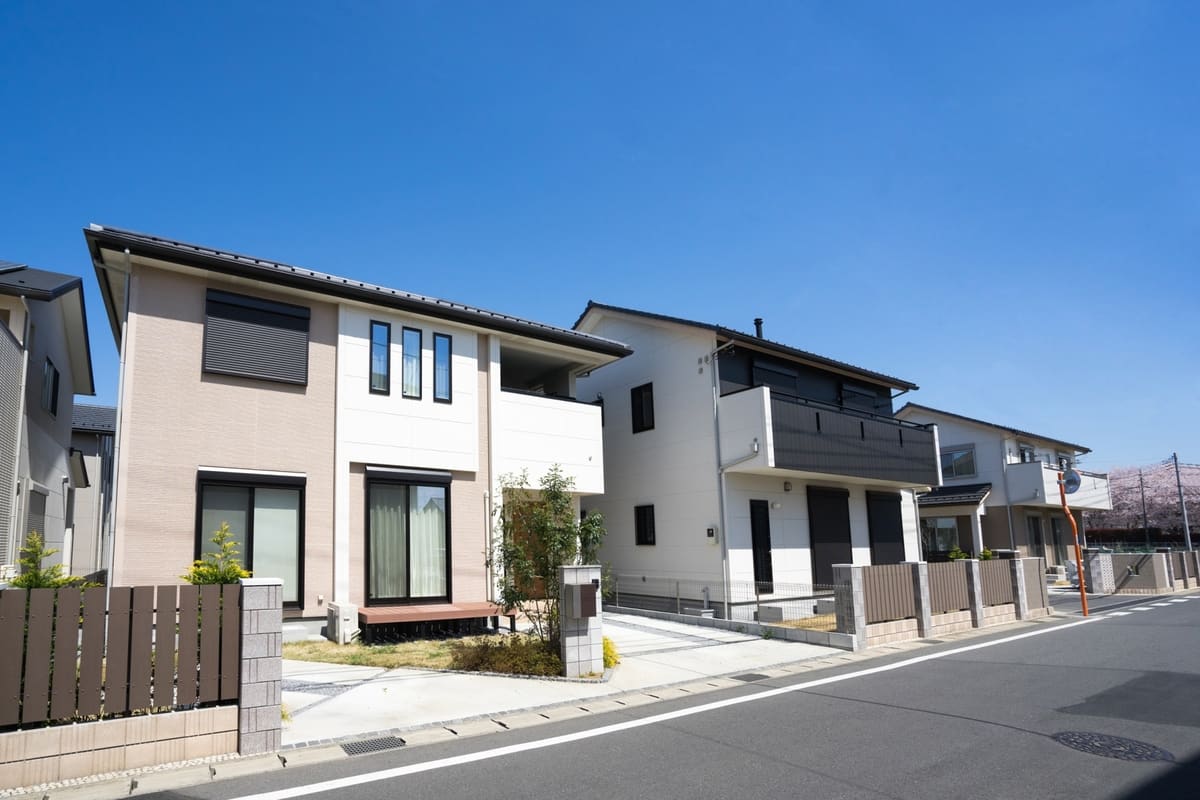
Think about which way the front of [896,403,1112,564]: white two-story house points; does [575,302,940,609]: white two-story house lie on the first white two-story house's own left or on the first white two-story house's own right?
on the first white two-story house's own right

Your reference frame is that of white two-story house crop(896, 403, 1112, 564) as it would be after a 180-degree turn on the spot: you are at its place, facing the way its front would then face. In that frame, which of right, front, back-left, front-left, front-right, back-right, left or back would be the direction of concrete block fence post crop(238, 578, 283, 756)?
back-left

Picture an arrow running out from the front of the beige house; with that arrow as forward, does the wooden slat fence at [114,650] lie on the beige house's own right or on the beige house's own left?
on the beige house's own right

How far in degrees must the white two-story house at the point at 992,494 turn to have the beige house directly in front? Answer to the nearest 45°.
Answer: approximately 45° to its right

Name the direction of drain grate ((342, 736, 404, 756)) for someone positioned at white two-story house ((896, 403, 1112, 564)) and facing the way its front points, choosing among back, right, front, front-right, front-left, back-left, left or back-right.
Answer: front-right

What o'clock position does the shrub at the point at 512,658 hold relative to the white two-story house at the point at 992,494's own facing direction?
The shrub is roughly at 2 o'clock from the white two-story house.

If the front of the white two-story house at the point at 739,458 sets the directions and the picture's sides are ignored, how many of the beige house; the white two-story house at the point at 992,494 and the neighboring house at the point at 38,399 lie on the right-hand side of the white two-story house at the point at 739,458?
2

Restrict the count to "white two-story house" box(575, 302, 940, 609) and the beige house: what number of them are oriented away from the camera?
0

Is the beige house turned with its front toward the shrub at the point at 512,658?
yes

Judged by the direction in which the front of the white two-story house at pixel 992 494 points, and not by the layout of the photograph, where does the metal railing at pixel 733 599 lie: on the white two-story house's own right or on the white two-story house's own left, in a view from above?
on the white two-story house's own right

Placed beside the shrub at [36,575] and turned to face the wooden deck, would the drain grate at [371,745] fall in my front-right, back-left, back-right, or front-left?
front-right

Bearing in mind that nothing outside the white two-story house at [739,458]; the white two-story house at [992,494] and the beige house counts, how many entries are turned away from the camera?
0

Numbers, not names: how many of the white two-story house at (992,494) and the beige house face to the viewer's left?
0

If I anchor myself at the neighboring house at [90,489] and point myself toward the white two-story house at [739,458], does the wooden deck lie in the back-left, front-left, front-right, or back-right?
front-right

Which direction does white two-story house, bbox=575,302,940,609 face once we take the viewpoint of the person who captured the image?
facing the viewer and to the right of the viewer

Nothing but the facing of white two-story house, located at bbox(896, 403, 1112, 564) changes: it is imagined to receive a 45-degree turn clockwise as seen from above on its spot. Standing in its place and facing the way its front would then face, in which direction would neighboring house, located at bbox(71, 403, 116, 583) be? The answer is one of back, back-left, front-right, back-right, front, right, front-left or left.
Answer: front-right
